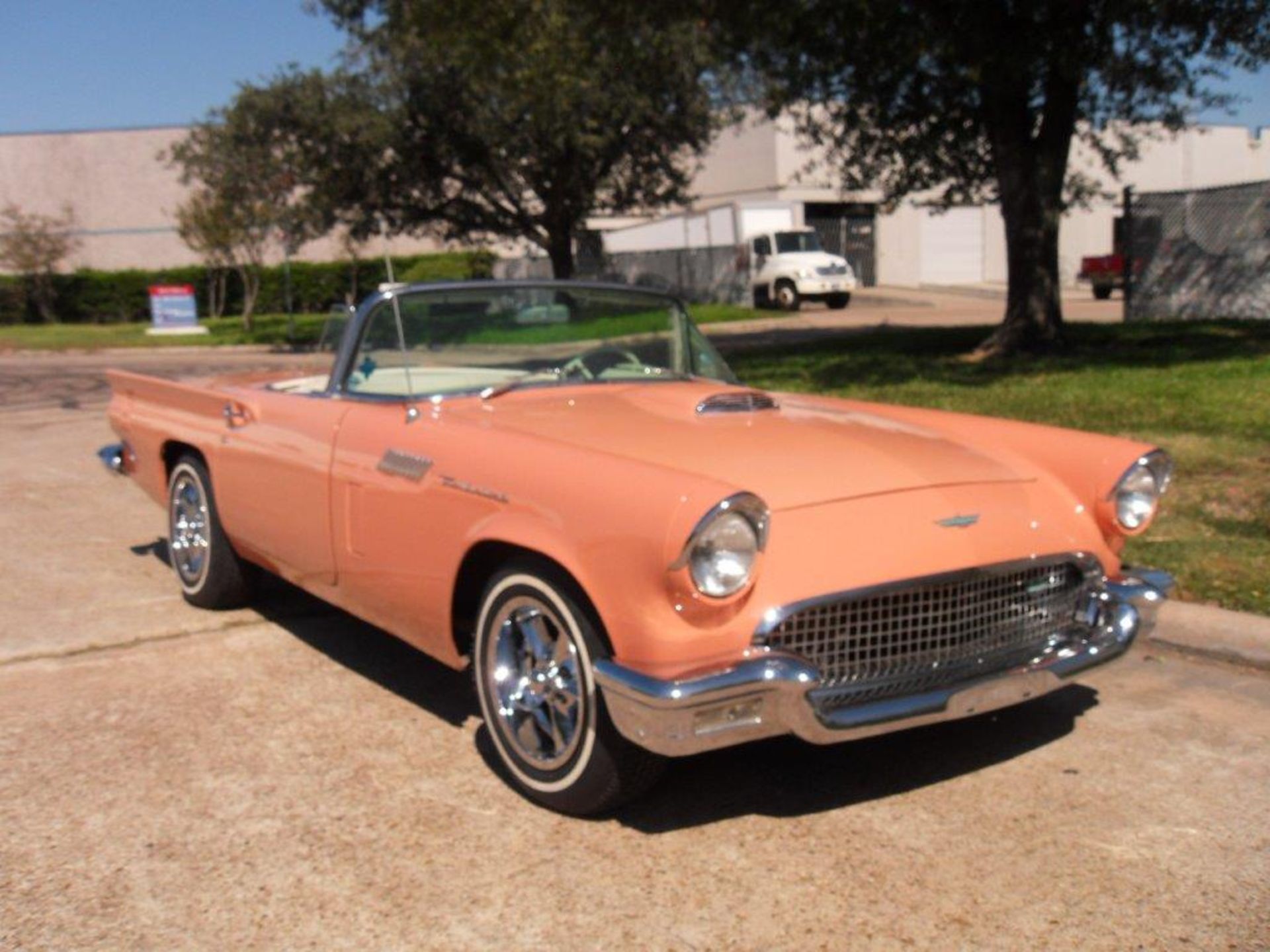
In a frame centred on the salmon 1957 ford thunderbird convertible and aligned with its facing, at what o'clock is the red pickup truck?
The red pickup truck is roughly at 8 o'clock from the salmon 1957 ford thunderbird convertible.

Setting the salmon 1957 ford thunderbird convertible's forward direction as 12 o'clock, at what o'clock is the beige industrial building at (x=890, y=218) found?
The beige industrial building is roughly at 8 o'clock from the salmon 1957 ford thunderbird convertible.

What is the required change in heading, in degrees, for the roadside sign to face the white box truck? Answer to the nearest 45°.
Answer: approximately 90° to its left

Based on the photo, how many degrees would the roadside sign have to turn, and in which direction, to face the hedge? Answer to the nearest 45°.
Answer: approximately 180°

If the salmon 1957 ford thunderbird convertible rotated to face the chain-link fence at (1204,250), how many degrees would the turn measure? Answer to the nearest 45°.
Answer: approximately 90° to its left

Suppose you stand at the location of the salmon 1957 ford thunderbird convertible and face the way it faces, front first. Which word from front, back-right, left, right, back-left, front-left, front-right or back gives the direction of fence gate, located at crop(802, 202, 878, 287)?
back-left

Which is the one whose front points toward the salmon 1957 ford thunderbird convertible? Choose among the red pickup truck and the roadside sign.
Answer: the roadside sign

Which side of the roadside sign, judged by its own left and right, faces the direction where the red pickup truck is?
left

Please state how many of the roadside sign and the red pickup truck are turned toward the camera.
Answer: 1

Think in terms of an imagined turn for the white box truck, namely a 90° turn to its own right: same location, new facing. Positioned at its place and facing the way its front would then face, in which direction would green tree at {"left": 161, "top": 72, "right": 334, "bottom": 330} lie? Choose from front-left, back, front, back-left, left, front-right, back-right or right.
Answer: front

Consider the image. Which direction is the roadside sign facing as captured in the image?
toward the camera

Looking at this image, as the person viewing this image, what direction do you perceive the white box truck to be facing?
facing the viewer and to the right of the viewer
